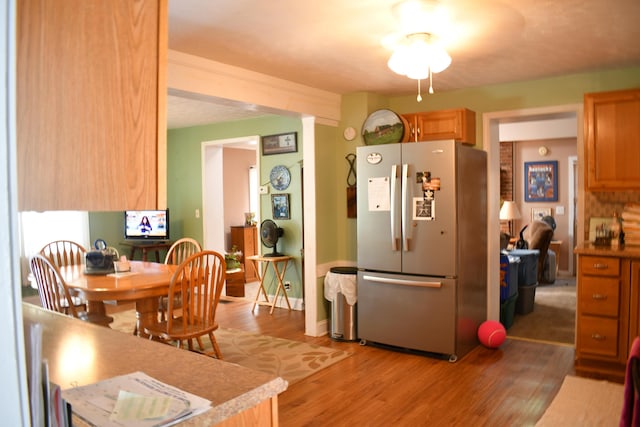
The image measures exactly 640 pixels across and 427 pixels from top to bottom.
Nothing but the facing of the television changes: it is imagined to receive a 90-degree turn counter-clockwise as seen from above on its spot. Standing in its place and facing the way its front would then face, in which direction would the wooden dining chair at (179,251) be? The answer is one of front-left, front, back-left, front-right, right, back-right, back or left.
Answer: right

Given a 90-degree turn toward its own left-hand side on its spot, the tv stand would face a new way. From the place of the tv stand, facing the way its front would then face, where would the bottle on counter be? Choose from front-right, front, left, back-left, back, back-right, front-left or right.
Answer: front-right

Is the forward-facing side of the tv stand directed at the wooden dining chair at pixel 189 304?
yes

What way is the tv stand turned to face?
toward the camera

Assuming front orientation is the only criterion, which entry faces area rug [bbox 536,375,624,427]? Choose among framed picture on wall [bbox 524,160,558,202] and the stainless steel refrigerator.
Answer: the framed picture on wall

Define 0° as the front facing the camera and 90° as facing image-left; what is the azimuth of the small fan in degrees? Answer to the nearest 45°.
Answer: approximately 45°

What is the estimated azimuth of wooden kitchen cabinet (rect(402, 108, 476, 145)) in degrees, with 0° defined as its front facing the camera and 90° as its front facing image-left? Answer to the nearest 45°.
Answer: approximately 45°

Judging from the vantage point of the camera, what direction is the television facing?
facing the viewer

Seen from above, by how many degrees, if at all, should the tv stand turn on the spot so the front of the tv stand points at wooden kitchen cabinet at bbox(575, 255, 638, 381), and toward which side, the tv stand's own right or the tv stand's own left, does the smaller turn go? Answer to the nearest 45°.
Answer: approximately 45° to the tv stand's own left

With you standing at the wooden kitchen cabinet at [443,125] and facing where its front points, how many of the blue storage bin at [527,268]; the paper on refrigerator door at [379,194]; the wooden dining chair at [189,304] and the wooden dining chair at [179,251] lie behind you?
1

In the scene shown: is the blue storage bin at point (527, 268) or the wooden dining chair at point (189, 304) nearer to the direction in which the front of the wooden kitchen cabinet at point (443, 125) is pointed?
the wooden dining chair

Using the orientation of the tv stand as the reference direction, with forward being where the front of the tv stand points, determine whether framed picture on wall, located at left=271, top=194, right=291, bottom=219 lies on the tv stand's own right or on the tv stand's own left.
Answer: on the tv stand's own left

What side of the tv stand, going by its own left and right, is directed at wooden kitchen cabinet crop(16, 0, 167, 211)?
front

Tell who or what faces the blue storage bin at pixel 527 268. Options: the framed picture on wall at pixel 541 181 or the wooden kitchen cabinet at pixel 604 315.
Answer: the framed picture on wall

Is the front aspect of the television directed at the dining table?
yes

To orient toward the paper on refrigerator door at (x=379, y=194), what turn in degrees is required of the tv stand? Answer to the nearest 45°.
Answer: approximately 45° to its left

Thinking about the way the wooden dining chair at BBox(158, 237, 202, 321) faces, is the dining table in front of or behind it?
in front
